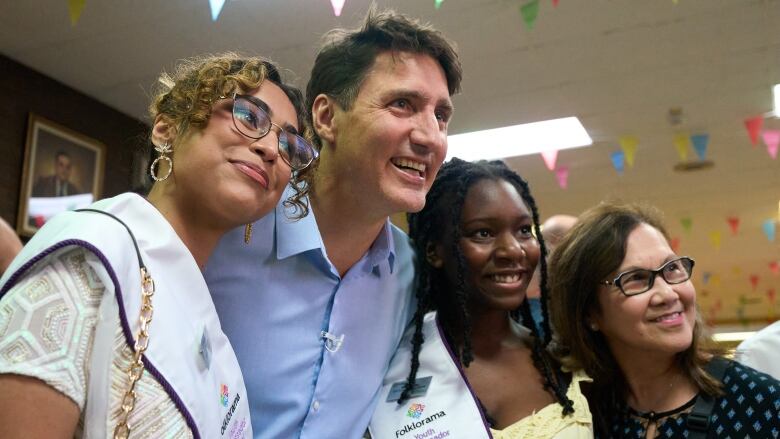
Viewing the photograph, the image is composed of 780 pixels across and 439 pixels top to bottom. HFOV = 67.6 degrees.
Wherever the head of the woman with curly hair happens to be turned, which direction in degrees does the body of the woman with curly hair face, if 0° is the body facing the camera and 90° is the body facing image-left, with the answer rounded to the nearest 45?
approximately 315°

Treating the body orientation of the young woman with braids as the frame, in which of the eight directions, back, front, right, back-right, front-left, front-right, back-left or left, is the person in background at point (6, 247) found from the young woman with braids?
back-right

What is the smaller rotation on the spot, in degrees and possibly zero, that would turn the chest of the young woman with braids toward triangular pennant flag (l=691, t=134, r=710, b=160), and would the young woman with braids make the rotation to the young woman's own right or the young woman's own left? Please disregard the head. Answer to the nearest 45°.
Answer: approximately 90° to the young woman's own left

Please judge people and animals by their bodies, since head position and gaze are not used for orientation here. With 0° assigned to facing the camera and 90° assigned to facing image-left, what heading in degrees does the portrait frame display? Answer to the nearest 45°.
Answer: approximately 315°

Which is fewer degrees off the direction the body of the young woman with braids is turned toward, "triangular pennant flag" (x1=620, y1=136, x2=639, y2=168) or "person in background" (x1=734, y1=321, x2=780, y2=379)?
the person in background

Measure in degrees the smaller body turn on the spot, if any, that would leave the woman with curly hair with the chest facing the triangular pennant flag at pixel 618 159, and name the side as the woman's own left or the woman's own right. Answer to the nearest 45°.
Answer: approximately 90° to the woman's own left

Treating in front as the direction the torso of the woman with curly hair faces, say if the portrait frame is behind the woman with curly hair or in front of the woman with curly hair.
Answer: behind
